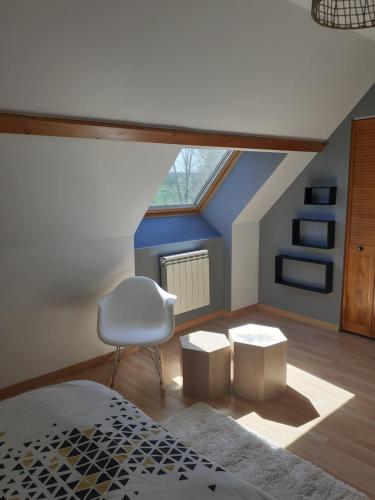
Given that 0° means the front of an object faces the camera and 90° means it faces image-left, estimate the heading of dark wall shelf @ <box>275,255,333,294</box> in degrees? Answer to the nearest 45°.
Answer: approximately 45°

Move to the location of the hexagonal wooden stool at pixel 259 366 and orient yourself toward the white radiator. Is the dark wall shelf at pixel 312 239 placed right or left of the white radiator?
right

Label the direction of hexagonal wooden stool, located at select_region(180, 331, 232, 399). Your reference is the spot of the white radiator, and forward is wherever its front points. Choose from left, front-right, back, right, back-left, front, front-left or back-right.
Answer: front-right

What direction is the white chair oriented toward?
toward the camera

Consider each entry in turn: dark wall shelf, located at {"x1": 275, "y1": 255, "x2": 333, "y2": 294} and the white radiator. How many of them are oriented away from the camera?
0

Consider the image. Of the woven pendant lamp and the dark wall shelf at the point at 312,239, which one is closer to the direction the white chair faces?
the woven pendant lamp

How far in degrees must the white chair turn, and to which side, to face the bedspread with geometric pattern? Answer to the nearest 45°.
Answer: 0° — it already faces it

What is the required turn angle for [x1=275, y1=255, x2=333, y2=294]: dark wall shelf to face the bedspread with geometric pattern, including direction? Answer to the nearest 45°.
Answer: approximately 45° to its left

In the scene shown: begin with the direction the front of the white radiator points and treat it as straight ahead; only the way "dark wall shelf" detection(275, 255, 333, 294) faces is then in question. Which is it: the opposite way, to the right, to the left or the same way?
to the right

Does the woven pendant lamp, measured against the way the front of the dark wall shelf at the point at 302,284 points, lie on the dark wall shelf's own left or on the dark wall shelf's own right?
on the dark wall shelf's own left

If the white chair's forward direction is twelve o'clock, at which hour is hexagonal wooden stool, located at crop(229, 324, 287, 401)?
The hexagonal wooden stool is roughly at 10 o'clock from the white chair.

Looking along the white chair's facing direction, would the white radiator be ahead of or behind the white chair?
behind

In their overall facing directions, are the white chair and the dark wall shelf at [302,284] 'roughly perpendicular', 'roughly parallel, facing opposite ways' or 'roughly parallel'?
roughly perpendicular

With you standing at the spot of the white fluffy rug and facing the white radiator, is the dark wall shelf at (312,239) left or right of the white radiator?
right

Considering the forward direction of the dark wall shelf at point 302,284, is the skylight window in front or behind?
in front

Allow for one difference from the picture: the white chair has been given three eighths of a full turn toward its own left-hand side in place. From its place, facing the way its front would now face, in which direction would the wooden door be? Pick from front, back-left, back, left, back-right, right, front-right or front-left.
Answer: front-right

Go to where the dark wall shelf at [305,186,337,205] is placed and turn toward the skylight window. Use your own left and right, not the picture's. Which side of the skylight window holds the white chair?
left

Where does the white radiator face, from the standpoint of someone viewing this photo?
facing the viewer and to the right of the viewer
